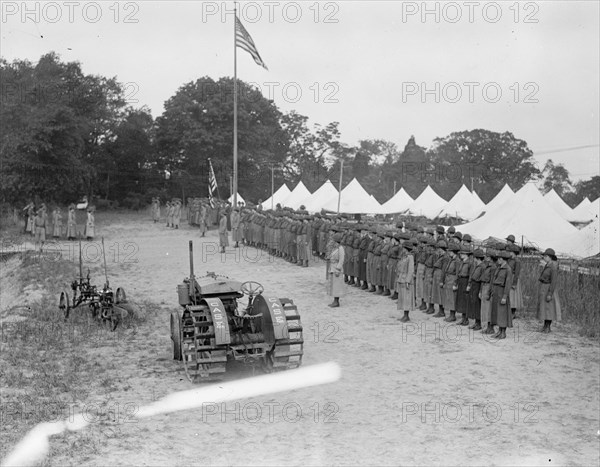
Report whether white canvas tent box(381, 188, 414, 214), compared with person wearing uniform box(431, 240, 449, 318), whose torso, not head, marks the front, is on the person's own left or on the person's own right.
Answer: on the person's own right

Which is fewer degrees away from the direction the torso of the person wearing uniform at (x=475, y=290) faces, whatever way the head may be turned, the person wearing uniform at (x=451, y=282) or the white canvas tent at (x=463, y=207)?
the person wearing uniform

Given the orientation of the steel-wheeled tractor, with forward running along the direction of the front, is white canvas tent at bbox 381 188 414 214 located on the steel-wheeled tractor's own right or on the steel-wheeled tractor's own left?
on the steel-wheeled tractor's own right

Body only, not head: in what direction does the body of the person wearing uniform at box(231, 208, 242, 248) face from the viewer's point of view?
to the viewer's left

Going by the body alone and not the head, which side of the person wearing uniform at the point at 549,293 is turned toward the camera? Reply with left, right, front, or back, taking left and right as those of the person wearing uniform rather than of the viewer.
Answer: left

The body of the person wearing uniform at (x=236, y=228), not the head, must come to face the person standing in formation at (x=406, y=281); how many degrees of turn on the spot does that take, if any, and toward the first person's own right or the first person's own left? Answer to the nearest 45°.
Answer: approximately 90° to the first person's own left

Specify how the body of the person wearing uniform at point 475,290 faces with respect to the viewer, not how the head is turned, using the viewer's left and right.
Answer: facing to the left of the viewer

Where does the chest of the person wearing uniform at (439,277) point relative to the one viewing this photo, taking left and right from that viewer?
facing to the left of the viewer

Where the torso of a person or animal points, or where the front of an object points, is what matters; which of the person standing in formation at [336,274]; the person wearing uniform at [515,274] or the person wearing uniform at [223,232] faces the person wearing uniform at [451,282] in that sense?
the person wearing uniform at [515,274]

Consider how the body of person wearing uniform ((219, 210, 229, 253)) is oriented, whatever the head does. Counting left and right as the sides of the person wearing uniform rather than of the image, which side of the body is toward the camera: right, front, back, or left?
left

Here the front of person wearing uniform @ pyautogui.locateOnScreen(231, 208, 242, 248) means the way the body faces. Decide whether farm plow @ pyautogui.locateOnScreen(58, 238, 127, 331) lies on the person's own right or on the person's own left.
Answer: on the person's own left
